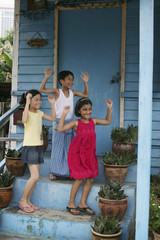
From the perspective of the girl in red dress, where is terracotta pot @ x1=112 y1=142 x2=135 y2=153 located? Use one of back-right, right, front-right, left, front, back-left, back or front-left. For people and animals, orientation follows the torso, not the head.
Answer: left

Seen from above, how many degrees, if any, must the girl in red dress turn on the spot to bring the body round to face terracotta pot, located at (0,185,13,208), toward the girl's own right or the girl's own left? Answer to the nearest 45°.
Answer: approximately 135° to the girl's own right

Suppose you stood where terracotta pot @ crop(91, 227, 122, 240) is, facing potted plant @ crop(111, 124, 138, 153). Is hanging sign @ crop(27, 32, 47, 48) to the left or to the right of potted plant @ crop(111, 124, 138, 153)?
left

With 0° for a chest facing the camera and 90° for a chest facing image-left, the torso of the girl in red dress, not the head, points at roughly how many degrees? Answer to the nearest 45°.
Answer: approximately 315°
